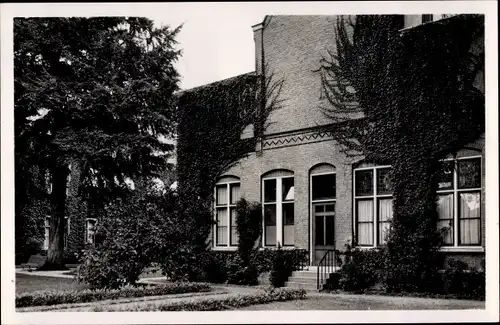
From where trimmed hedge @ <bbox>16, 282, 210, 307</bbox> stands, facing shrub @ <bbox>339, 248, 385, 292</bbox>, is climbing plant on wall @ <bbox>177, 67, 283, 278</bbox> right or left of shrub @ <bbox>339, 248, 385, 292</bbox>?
left

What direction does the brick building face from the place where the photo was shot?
facing the viewer and to the left of the viewer

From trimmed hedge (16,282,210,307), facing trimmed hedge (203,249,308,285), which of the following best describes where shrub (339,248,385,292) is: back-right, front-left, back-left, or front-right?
front-right

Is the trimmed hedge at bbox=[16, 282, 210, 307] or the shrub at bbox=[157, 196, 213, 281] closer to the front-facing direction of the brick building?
the trimmed hedge
